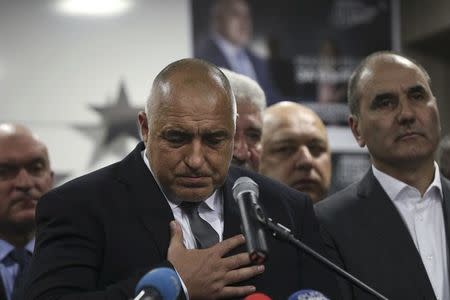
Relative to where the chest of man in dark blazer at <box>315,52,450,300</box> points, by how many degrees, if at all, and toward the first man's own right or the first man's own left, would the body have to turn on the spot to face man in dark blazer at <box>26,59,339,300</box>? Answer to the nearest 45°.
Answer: approximately 90° to the first man's own right

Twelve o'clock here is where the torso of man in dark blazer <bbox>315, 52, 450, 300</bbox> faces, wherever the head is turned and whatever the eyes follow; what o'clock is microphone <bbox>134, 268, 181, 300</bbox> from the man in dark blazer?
The microphone is roughly at 2 o'clock from the man in dark blazer.

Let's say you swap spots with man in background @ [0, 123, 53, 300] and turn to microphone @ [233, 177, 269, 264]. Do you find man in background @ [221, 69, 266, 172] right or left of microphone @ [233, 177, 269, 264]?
left

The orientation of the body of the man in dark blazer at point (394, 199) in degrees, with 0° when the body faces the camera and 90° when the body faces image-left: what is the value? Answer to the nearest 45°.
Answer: approximately 315°

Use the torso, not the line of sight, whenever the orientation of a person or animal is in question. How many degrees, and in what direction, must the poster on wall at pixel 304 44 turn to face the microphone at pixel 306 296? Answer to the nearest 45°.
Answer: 0° — it already faces it

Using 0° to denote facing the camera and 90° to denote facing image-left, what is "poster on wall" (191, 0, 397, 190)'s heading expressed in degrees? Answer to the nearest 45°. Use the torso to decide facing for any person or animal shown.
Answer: approximately 0°

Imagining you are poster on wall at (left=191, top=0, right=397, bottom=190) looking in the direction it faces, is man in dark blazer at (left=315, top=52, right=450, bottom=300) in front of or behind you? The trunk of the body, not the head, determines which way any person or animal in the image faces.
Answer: in front

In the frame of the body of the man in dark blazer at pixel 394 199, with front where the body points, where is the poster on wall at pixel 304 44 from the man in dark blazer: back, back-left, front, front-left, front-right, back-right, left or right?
back-left

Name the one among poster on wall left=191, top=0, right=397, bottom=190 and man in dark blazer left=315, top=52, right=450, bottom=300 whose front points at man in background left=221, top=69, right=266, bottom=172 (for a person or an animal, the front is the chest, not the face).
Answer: the poster on wall
